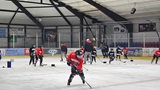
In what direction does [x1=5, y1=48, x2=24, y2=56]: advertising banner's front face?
toward the camera

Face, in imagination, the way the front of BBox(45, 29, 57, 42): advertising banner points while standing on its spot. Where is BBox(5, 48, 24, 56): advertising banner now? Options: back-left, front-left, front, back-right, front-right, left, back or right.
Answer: front-right

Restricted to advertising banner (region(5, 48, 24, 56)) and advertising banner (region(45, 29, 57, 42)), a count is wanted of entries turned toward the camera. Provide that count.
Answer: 2

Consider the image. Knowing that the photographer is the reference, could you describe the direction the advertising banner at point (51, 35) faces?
facing the viewer
